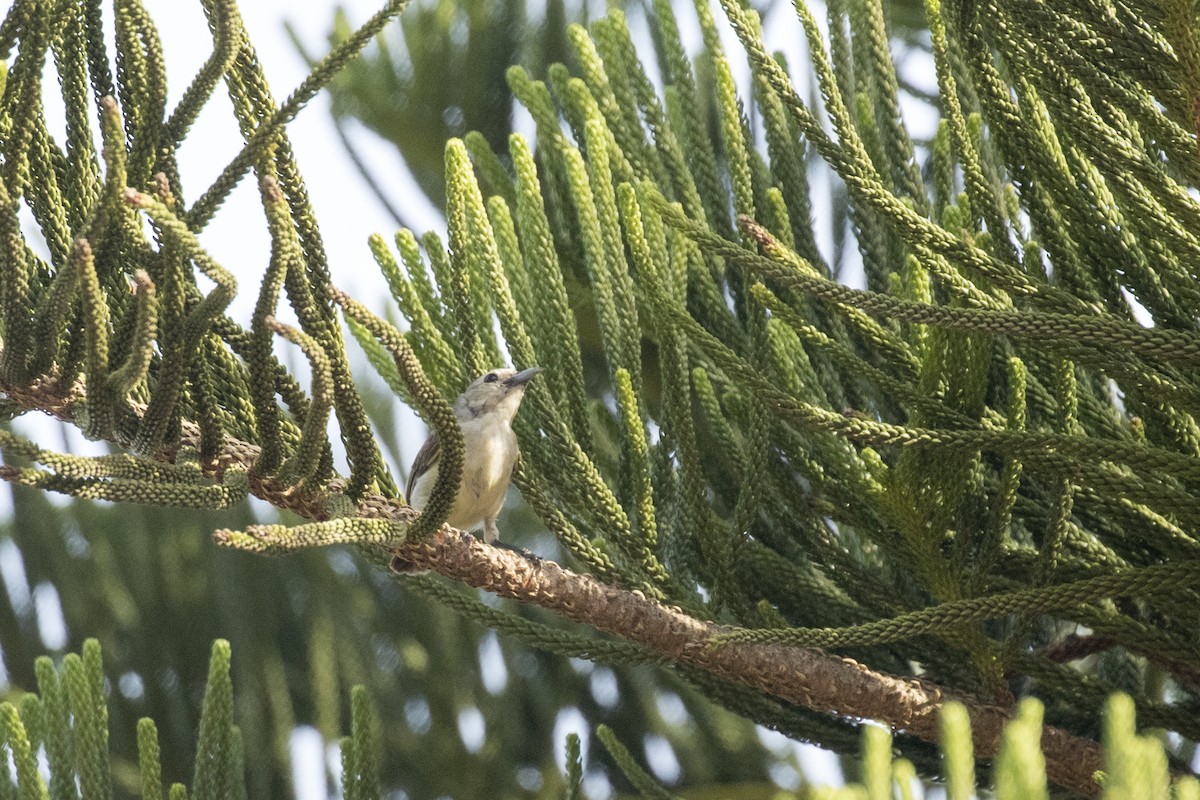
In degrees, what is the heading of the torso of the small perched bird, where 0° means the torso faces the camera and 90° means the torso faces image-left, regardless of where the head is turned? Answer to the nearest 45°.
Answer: approximately 315°
